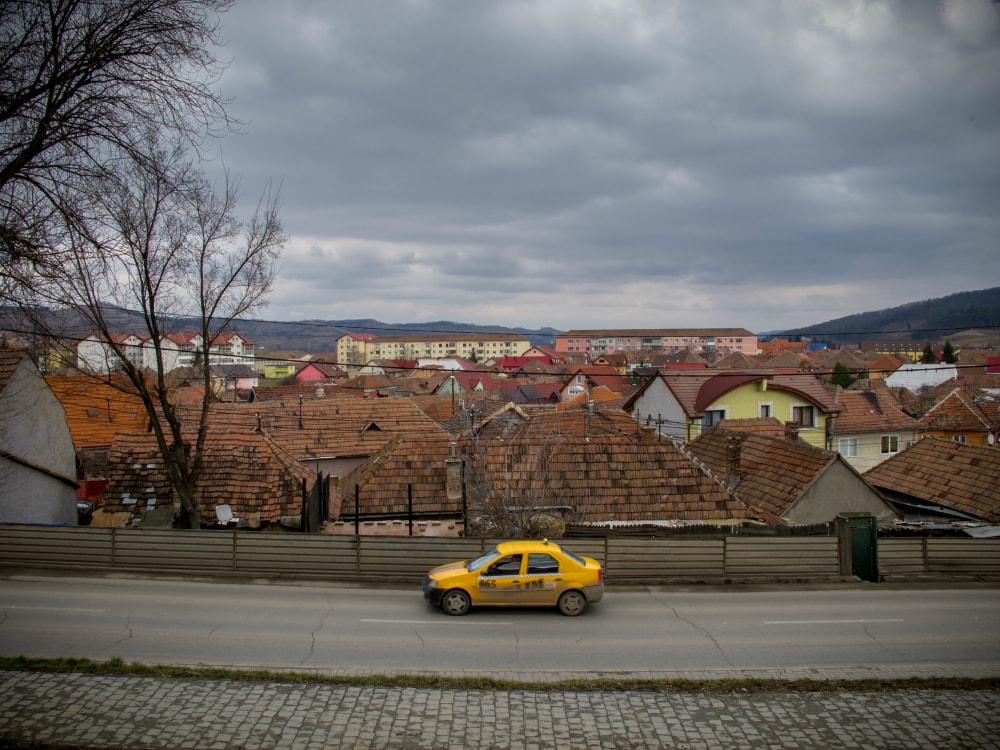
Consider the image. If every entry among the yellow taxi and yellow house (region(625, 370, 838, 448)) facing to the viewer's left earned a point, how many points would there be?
1

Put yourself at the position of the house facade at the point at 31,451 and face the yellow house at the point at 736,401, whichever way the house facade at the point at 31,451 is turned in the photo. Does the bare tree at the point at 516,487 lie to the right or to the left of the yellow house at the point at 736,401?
right

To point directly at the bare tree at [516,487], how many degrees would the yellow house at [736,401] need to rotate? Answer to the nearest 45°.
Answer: approximately 45° to its right

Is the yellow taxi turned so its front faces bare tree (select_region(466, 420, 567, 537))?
no

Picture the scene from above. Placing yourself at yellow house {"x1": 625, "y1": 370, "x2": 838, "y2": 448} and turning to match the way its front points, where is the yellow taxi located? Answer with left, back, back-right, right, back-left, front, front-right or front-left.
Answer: front-right

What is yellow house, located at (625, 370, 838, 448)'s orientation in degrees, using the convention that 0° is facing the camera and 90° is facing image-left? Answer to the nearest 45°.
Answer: approximately 315°

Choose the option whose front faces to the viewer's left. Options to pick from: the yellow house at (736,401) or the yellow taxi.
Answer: the yellow taxi

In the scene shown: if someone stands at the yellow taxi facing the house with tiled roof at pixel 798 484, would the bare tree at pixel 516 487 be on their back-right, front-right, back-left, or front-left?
front-left

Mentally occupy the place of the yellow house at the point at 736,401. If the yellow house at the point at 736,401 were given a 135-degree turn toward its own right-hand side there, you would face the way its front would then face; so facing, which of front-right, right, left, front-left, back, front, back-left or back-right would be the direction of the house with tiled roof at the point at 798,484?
left

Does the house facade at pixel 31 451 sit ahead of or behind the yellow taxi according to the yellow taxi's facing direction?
ahead

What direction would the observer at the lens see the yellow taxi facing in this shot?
facing to the left of the viewer

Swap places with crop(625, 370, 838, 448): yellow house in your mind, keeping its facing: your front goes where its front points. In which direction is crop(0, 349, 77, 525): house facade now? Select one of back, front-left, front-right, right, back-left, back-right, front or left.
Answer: right

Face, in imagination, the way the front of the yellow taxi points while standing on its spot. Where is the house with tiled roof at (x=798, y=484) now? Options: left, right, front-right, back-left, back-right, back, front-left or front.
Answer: back-right

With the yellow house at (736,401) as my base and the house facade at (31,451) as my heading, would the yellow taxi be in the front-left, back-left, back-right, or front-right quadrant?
front-left
